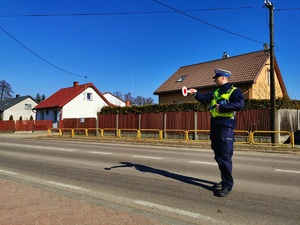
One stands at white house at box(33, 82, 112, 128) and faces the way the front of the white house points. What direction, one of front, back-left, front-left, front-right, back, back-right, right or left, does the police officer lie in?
front-left

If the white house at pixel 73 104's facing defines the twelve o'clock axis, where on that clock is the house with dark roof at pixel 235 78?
The house with dark roof is roughly at 9 o'clock from the white house.

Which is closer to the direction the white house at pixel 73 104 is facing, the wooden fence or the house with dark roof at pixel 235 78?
the wooden fence

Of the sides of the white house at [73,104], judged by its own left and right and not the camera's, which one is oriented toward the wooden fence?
front

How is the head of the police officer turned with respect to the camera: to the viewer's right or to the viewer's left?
to the viewer's left

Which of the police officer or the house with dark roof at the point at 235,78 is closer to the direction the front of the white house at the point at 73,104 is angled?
the police officer

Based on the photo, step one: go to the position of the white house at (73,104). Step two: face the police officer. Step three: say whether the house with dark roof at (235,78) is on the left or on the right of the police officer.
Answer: left

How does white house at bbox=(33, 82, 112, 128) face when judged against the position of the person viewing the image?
facing the viewer and to the left of the viewer
